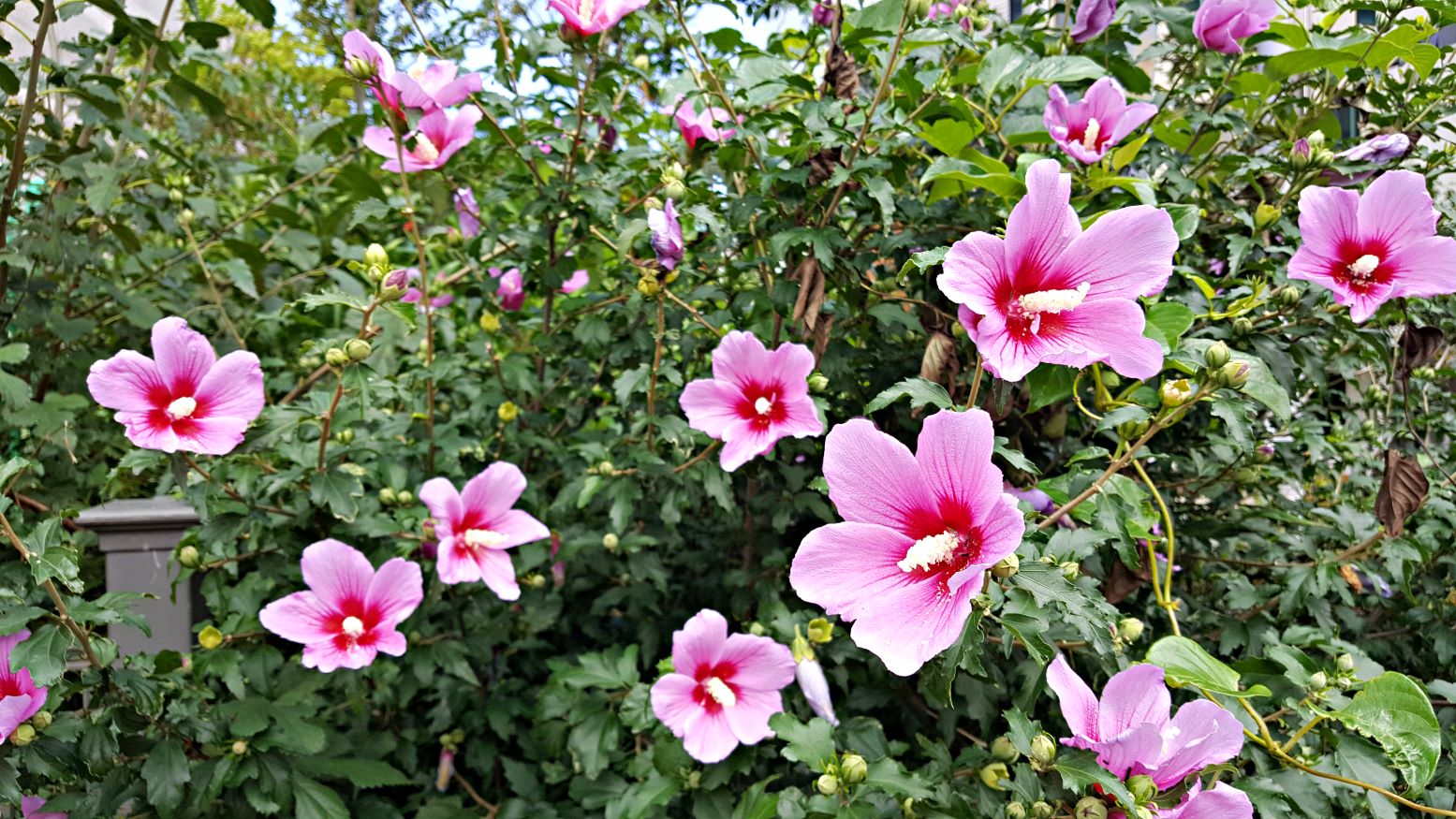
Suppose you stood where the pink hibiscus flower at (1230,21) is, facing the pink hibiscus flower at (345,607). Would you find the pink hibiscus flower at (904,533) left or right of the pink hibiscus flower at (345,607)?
left

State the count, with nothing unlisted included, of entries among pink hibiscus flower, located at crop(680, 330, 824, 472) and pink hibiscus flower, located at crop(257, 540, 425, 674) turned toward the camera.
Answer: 2

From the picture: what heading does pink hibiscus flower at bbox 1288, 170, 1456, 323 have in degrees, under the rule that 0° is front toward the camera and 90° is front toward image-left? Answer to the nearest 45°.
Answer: approximately 0°
